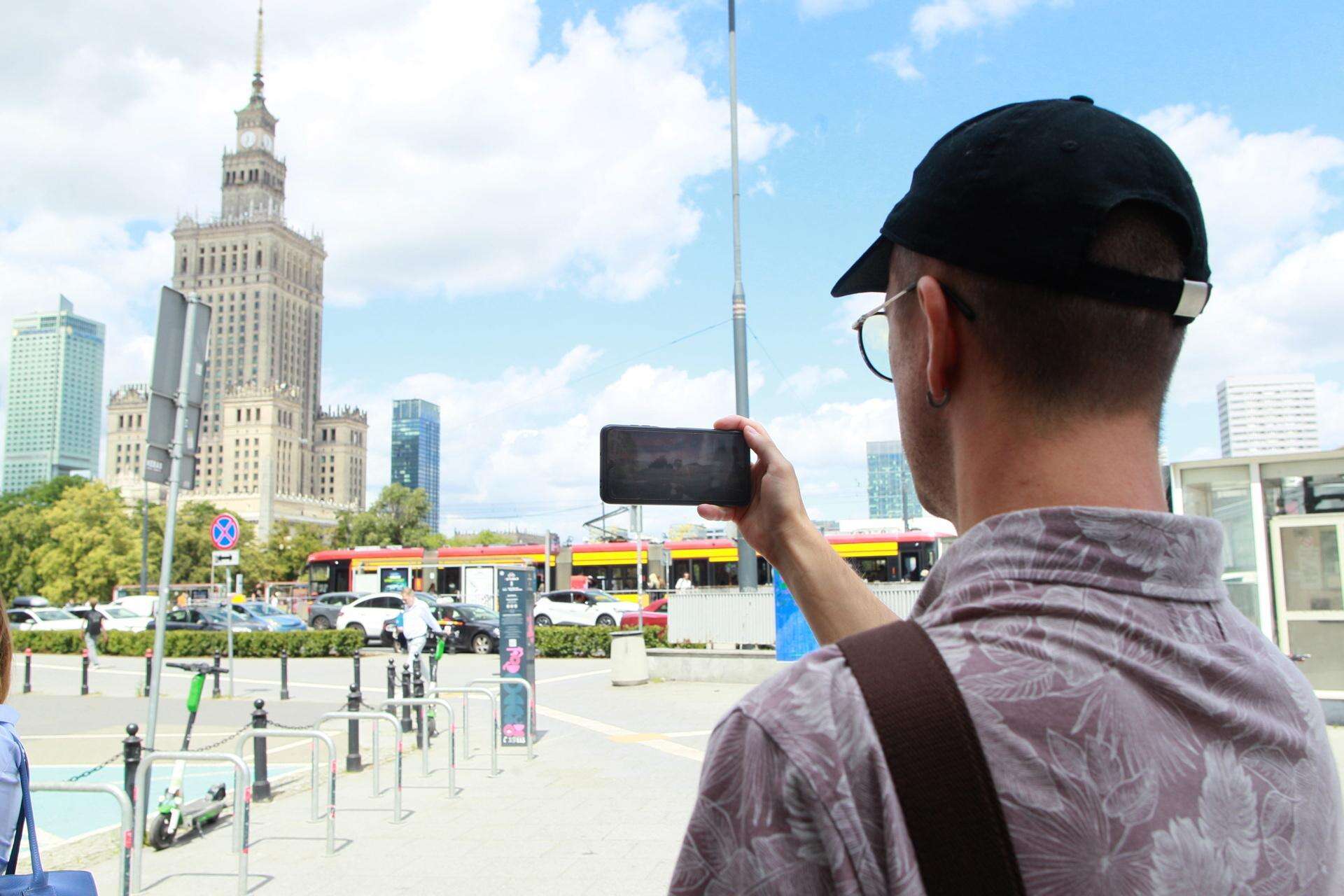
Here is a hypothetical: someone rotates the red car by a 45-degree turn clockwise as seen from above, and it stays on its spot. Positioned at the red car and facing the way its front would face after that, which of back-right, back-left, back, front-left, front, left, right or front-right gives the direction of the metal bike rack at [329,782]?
back-left

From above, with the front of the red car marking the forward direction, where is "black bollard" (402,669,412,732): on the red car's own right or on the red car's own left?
on the red car's own left

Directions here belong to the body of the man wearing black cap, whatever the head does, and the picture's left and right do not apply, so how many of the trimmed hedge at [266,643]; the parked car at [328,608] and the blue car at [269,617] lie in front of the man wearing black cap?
3

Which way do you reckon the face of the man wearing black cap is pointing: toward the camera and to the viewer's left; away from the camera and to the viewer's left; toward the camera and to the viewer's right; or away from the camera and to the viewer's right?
away from the camera and to the viewer's left

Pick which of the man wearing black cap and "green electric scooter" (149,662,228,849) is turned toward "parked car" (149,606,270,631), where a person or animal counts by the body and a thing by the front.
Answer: the man wearing black cap

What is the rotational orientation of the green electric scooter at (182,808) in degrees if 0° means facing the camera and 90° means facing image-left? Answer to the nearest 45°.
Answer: approximately 45°

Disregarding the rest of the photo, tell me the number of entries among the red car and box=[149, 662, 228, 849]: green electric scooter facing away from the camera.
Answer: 0

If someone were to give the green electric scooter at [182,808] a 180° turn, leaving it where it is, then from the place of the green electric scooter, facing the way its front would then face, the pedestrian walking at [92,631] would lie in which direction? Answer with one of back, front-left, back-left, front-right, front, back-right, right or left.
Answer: front-left

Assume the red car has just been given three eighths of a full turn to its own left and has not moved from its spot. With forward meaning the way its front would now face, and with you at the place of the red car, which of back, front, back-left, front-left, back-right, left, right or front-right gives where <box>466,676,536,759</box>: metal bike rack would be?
front-right

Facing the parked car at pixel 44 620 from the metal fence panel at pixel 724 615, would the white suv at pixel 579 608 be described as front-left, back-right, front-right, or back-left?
front-right

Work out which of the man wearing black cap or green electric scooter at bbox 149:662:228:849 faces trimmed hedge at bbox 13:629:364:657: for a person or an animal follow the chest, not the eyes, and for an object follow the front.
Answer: the man wearing black cap

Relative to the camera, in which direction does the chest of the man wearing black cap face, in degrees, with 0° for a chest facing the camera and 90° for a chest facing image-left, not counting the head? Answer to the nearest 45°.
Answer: approximately 135°

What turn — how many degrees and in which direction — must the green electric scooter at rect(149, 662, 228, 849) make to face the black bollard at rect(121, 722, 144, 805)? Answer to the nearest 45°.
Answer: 0° — it already faces it

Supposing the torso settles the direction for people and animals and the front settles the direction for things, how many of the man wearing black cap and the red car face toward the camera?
0

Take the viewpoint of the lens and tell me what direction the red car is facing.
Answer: facing to the left of the viewer
